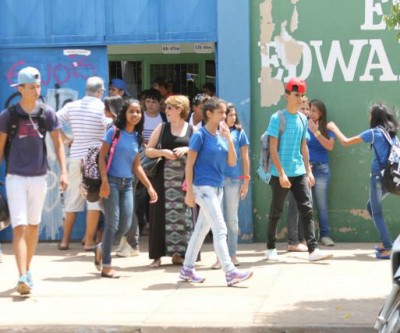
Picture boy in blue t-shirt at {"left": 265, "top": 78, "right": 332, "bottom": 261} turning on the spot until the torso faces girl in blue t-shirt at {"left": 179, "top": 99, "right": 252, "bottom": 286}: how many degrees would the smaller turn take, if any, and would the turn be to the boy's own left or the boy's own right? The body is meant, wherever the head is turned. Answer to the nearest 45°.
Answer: approximately 90° to the boy's own right

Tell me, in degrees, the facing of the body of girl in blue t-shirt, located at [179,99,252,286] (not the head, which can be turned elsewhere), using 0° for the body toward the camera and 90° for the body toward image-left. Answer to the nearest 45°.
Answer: approximately 315°

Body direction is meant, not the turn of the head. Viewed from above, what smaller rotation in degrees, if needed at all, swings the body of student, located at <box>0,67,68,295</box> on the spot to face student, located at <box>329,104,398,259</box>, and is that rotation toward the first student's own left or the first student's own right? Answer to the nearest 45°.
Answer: approximately 90° to the first student's own left

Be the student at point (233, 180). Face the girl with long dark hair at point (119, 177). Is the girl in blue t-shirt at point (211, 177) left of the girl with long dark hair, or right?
left

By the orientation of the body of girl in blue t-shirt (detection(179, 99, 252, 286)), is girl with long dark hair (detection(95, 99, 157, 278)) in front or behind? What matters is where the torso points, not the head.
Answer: behind

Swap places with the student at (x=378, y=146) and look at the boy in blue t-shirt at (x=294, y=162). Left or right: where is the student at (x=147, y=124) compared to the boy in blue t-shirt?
right

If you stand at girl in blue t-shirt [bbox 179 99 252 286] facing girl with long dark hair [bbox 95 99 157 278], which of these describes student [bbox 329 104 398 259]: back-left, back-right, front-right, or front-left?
back-right
